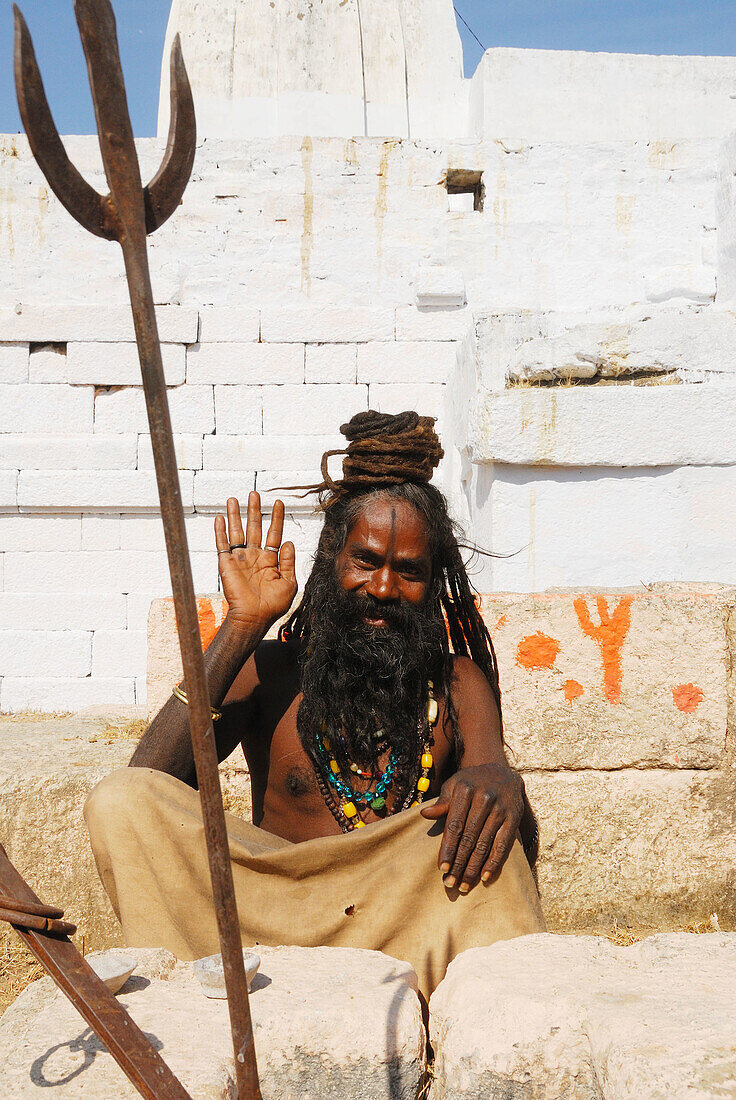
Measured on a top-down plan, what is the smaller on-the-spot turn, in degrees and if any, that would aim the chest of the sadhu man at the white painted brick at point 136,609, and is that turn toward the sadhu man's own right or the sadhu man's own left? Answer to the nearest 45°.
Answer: approximately 180°

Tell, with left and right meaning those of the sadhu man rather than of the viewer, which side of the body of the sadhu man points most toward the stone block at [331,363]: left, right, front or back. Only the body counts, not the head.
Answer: back

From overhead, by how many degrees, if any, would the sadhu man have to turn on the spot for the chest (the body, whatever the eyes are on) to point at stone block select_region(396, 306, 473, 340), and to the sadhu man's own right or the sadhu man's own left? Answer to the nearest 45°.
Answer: approximately 180°

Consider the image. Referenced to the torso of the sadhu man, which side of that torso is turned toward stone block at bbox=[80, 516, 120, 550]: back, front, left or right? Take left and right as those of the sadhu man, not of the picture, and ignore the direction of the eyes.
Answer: back

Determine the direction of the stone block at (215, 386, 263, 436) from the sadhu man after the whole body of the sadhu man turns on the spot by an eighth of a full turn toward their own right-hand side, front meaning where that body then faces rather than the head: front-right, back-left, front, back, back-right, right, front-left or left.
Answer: back-right

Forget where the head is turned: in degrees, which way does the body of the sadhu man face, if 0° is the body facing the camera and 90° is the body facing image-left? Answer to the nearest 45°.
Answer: approximately 0°

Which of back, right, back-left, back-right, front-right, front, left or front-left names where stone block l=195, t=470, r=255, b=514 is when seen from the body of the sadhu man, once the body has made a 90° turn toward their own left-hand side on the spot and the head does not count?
left

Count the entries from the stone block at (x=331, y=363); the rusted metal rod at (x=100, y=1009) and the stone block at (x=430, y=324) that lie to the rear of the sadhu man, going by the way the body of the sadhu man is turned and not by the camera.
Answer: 2

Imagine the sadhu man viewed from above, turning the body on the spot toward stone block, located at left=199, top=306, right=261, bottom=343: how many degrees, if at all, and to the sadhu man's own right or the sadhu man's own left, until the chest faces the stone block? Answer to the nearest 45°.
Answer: approximately 180°

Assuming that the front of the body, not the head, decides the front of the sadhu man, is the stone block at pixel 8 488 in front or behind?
behind

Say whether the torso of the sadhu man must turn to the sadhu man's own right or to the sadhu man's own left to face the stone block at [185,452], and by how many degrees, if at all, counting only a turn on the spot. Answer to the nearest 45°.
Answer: approximately 180°

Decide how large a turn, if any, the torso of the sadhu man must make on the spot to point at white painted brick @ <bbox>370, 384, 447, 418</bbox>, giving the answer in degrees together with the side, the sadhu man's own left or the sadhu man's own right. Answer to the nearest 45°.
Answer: approximately 180°

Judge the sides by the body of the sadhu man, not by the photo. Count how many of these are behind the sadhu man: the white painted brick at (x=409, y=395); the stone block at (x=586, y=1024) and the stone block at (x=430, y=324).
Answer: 2

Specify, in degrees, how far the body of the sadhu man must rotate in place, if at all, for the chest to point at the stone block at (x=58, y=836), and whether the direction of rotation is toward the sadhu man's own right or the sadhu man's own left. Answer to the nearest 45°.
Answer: approximately 135° to the sadhu man's own right

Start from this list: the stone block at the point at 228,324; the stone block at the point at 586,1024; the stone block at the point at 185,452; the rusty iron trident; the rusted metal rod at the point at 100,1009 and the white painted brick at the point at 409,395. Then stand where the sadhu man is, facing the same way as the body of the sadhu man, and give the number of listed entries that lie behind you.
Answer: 3
